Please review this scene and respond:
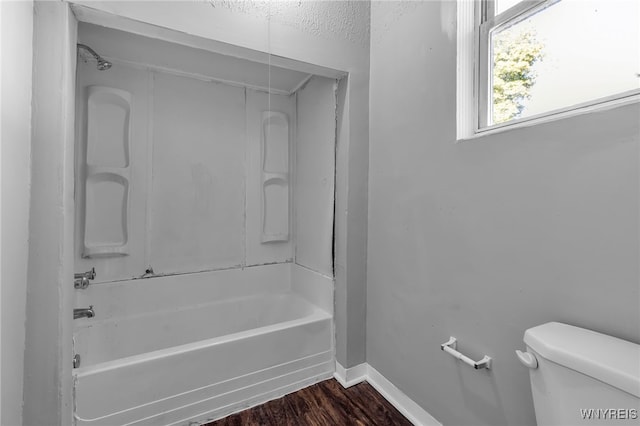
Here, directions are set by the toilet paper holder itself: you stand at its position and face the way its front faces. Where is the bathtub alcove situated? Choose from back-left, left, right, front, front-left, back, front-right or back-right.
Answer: front-right

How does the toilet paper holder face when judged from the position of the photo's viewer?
facing the viewer and to the left of the viewer

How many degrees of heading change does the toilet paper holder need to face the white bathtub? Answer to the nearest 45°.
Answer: approximately 45° to its right
